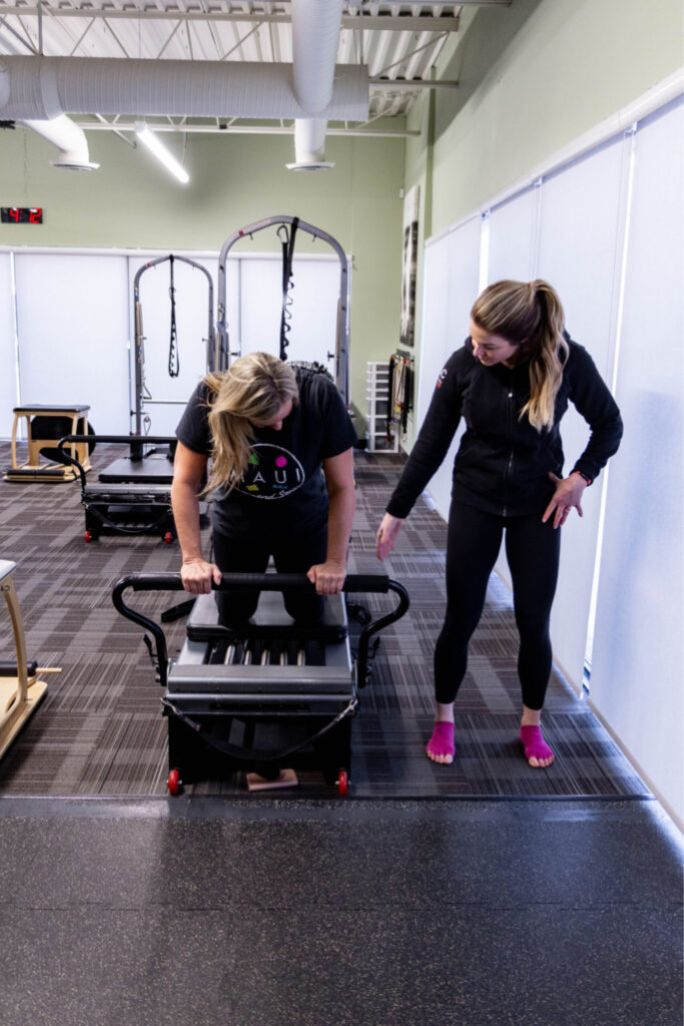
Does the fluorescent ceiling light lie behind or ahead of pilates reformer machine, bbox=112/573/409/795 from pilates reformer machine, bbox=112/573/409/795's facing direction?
behind

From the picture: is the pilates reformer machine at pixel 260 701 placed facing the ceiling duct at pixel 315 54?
no

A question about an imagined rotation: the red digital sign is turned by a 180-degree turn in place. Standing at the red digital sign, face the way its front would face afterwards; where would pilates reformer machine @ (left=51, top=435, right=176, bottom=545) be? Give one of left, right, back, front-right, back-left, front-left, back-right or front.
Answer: back

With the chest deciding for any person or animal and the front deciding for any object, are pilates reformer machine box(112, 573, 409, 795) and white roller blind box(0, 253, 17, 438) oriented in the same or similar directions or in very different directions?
same or similar directions

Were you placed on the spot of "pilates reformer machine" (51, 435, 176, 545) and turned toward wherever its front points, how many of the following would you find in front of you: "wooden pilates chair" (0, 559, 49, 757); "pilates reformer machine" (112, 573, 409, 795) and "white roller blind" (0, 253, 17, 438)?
2

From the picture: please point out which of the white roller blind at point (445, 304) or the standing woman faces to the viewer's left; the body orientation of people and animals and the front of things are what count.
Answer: the white roller blind

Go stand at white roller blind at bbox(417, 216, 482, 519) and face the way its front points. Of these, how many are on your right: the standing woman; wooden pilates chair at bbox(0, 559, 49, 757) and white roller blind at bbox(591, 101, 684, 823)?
0

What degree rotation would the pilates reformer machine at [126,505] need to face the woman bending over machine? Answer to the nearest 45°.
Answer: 0° — it already faces them

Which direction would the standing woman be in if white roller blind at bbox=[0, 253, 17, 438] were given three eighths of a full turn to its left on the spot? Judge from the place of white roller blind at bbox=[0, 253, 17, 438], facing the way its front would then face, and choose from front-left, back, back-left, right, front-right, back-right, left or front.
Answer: back-right

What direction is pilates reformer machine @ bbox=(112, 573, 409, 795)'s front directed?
toward the camera

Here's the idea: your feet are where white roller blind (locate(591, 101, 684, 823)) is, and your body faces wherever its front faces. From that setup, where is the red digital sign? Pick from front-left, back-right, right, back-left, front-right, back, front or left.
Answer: front-right

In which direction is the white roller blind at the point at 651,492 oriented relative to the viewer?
to the viewer's left

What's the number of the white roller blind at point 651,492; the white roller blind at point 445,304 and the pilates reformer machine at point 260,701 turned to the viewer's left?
2

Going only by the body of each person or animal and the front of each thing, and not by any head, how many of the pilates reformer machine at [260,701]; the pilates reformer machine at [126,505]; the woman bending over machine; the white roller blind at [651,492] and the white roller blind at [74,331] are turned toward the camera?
4

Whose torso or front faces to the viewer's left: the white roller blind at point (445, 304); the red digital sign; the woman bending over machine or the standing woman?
the white roller blind

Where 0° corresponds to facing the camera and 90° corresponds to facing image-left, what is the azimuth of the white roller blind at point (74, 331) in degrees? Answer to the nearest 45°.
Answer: approximately 0°

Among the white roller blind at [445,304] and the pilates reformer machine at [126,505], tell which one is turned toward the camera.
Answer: the pilates reformer machine

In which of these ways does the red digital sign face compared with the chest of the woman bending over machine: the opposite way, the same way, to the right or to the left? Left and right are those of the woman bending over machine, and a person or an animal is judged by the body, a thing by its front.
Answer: the same way
